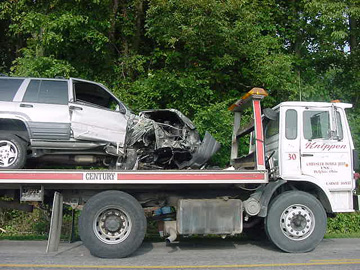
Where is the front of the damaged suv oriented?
to the viewer's right

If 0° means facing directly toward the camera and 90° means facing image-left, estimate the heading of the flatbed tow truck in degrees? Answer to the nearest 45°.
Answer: approximately 270°

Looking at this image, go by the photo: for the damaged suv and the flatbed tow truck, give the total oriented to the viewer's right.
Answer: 2
